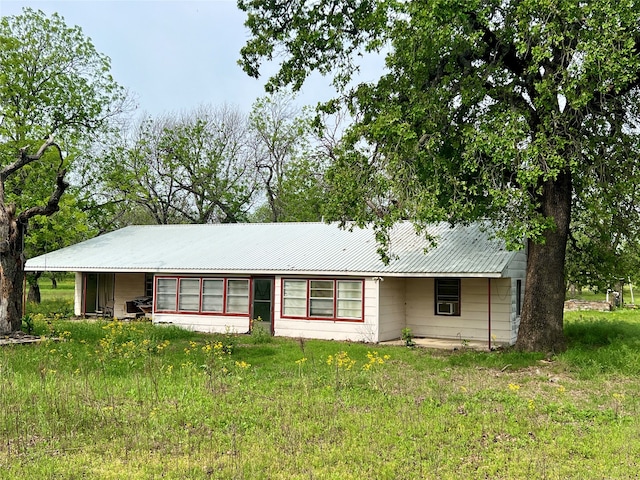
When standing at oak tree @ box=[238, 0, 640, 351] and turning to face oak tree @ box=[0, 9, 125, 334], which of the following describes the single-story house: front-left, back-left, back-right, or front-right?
front-right

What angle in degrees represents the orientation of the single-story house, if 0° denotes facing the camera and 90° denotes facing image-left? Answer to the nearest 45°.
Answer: approximately 0°

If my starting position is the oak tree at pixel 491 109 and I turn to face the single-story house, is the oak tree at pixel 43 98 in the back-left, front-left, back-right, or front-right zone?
front-left

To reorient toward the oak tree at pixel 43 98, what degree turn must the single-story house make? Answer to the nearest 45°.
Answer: approximately 135° to its right

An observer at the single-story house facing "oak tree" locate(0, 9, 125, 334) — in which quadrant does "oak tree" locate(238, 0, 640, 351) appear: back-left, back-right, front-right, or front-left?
back-left

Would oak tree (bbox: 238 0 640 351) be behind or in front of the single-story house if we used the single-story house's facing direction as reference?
in front
